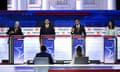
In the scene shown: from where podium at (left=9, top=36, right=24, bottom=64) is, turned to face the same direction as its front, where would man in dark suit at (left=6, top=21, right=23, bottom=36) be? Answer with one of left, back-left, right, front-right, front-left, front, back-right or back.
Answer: back-left

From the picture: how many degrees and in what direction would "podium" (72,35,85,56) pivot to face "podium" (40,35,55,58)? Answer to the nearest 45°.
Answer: approximately 90° to its right

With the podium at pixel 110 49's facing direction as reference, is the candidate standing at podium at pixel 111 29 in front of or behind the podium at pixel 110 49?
behind

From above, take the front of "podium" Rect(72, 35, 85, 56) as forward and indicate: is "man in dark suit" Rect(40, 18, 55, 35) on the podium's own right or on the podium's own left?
on the podium's own right

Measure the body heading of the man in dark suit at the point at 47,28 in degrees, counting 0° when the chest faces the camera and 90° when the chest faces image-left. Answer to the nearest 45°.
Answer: approximately 0°

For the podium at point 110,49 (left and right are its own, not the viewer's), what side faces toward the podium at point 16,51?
right

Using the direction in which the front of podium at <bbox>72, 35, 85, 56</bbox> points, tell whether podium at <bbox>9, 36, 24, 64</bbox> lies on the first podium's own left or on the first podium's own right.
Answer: on the first podium's own right

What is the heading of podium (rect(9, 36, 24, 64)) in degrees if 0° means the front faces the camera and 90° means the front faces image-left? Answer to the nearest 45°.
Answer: approximately 315°

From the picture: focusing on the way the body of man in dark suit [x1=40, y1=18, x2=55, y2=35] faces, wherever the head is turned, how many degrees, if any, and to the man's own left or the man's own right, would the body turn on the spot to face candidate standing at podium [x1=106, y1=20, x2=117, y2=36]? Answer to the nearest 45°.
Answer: approximately 90° to the man's own left

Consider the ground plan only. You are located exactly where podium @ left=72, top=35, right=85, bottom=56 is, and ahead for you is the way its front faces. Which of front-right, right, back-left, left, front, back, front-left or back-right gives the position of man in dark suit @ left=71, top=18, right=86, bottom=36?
back
